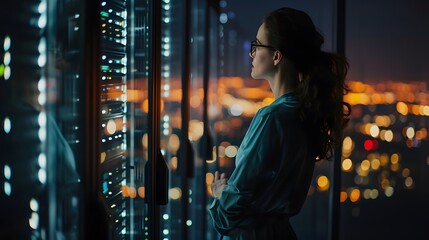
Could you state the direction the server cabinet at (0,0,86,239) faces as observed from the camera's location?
facing the viewer and to the right of the viewer

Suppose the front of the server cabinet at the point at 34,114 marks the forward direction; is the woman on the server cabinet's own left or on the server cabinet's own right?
on the server cabinet's own left

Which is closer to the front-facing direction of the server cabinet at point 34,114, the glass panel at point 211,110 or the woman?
the woman

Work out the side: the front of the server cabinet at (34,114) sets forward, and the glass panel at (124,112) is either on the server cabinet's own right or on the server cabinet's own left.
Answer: on the server cabinet's own left

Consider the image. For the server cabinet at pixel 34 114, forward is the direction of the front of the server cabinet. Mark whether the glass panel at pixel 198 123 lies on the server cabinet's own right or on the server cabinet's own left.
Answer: on the server cabinet's own left

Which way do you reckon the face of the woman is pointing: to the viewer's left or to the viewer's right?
to the viewer's left

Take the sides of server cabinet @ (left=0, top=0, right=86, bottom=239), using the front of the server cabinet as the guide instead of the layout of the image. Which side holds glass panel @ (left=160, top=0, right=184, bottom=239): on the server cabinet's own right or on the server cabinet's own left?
on the server cabinet's own left

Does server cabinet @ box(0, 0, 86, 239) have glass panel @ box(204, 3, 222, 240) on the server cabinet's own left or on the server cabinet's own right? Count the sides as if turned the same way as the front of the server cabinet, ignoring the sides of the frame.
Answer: on the server cabinet's own left
